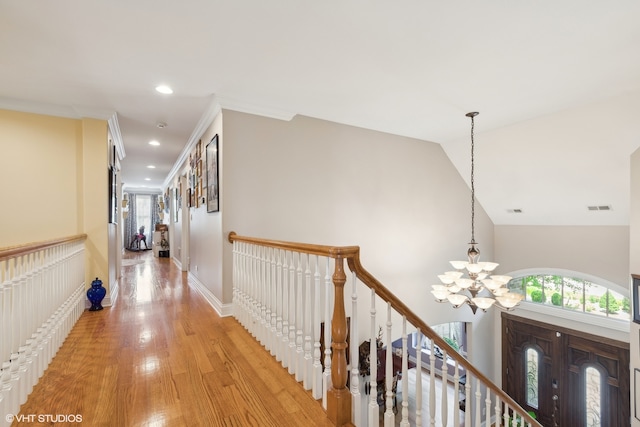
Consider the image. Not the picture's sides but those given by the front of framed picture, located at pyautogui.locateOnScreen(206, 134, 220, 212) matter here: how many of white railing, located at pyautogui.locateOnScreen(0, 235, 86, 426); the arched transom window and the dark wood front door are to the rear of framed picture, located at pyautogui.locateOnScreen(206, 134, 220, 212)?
2

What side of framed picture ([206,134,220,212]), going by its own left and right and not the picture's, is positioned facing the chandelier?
back

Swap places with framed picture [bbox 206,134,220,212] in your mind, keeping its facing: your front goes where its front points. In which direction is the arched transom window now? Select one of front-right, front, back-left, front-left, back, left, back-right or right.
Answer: back

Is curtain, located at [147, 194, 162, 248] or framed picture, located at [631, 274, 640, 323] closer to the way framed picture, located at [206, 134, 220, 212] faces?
the curtain

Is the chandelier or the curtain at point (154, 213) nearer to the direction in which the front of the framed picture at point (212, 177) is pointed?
the curtain

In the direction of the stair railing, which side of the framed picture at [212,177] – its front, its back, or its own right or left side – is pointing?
left

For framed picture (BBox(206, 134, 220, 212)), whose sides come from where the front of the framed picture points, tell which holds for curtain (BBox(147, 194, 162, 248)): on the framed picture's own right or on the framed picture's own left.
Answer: on the framed picture's own right

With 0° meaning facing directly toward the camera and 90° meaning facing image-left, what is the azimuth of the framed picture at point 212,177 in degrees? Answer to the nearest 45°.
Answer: approximately 90°
